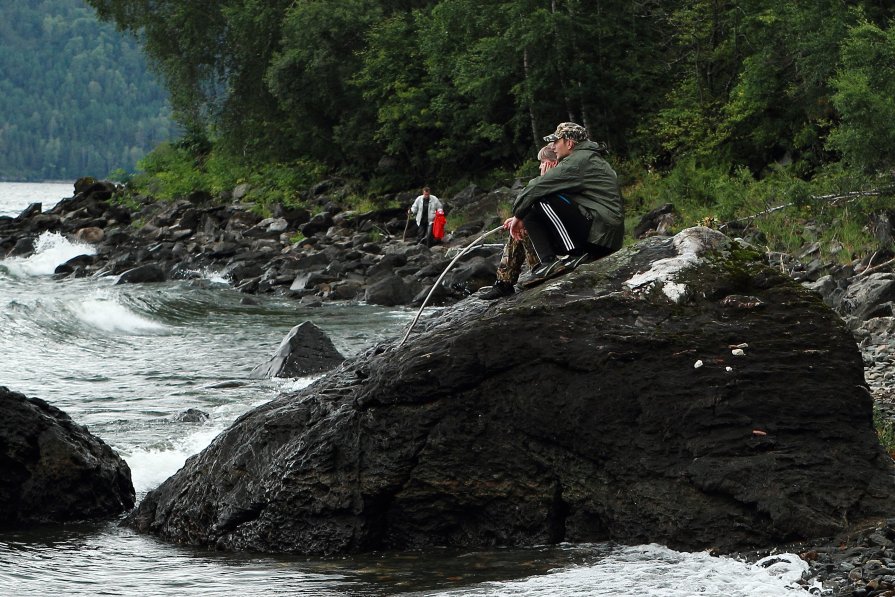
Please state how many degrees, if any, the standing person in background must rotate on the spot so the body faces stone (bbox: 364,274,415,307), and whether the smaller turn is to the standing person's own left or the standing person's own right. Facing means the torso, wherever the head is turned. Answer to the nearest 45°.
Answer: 0° — they already face it

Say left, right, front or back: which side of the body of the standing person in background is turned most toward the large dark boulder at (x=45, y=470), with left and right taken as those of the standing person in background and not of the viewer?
front

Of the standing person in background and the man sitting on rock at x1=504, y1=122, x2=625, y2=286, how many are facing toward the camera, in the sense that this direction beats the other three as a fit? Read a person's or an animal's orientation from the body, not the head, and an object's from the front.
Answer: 1

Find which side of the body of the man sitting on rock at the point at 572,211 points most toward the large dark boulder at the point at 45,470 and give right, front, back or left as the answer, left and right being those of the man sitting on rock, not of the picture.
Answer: front

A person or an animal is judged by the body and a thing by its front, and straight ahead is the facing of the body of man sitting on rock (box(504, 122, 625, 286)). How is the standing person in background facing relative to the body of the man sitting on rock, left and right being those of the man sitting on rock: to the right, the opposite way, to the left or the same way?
to the left

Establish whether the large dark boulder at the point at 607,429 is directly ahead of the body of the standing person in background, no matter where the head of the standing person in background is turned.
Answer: yes

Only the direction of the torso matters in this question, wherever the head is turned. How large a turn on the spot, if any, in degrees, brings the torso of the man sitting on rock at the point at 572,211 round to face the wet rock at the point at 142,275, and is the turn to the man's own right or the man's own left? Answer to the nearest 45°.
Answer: approximately 45° to the man's own right

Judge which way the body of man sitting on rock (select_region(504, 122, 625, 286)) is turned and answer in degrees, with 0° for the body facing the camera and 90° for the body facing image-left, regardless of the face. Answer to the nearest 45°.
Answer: approximately 90°

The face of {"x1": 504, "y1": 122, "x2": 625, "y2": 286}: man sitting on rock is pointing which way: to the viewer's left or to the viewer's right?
to the viewer's left

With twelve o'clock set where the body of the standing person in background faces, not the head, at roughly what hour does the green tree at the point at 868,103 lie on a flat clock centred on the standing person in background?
The green tree is roughly at 11 o'clock from the standing person in background.
